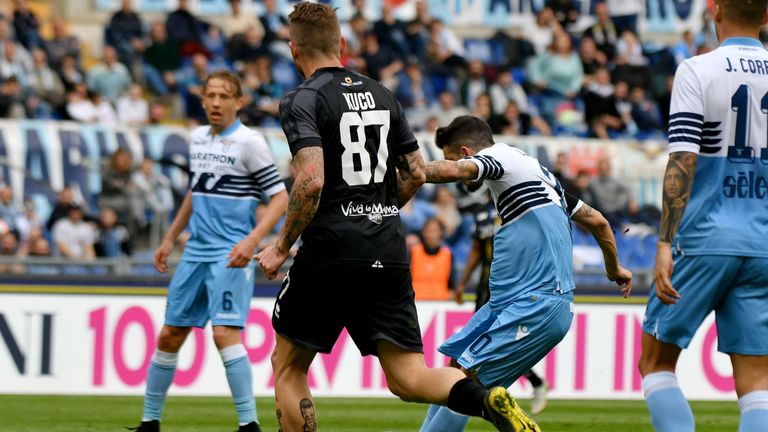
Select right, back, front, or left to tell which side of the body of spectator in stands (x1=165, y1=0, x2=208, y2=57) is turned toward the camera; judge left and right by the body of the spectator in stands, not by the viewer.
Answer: front

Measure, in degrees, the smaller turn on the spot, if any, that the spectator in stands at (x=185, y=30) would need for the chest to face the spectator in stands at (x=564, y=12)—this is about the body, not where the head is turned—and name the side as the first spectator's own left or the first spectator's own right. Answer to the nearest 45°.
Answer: approximately 90° to the first spectator's own left

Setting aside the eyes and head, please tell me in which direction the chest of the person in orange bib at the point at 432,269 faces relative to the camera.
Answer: toward the camera

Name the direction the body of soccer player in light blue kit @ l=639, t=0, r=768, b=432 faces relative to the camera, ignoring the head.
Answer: away from the camera

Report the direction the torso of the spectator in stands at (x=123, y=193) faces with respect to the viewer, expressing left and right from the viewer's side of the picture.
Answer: facing the viewer and to the right of the viewer

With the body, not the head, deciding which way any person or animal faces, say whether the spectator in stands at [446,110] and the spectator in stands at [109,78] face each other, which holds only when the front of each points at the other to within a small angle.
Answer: no

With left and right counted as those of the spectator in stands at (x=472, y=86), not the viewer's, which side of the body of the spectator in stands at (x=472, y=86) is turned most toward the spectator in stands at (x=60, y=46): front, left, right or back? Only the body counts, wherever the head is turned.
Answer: right

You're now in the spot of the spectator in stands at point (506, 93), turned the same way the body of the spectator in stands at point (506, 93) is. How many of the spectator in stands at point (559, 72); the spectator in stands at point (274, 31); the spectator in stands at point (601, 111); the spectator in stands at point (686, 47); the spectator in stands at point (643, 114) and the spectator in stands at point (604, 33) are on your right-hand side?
1

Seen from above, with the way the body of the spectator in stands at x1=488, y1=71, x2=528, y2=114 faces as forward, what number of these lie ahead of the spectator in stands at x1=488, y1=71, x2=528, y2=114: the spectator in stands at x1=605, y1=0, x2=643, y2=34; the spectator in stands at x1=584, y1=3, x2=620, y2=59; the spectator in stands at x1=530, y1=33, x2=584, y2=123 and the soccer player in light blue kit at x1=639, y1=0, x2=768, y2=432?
1

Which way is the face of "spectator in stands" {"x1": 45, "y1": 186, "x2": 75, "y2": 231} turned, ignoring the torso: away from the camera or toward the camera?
toward the camera

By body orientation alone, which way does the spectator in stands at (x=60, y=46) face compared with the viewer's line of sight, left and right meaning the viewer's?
facing the viewer

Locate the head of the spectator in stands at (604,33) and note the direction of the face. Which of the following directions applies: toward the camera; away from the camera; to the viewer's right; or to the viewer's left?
toward the camera

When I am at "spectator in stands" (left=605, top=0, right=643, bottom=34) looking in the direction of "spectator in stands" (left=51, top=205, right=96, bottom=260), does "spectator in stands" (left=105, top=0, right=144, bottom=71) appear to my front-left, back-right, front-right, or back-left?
front-right

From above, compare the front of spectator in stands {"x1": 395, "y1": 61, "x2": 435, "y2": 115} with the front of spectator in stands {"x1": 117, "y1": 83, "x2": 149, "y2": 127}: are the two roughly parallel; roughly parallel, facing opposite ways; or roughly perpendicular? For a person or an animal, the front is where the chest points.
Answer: roughly parallel

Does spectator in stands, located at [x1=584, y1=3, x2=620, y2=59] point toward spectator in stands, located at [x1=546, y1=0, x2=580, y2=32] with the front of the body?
no

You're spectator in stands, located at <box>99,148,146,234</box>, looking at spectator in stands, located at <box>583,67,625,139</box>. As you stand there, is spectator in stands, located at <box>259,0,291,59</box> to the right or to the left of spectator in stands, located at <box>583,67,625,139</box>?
left

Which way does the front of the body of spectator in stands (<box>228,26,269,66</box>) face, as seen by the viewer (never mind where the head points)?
toward the camera

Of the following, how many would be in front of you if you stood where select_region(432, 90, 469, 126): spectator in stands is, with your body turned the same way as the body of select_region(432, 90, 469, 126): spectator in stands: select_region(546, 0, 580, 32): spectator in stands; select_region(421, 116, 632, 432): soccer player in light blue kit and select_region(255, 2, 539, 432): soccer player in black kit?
2

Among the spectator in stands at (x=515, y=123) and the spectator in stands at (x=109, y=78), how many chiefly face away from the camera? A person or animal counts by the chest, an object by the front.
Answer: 0

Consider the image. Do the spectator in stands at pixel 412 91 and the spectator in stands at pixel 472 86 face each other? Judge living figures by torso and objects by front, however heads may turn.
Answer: no
